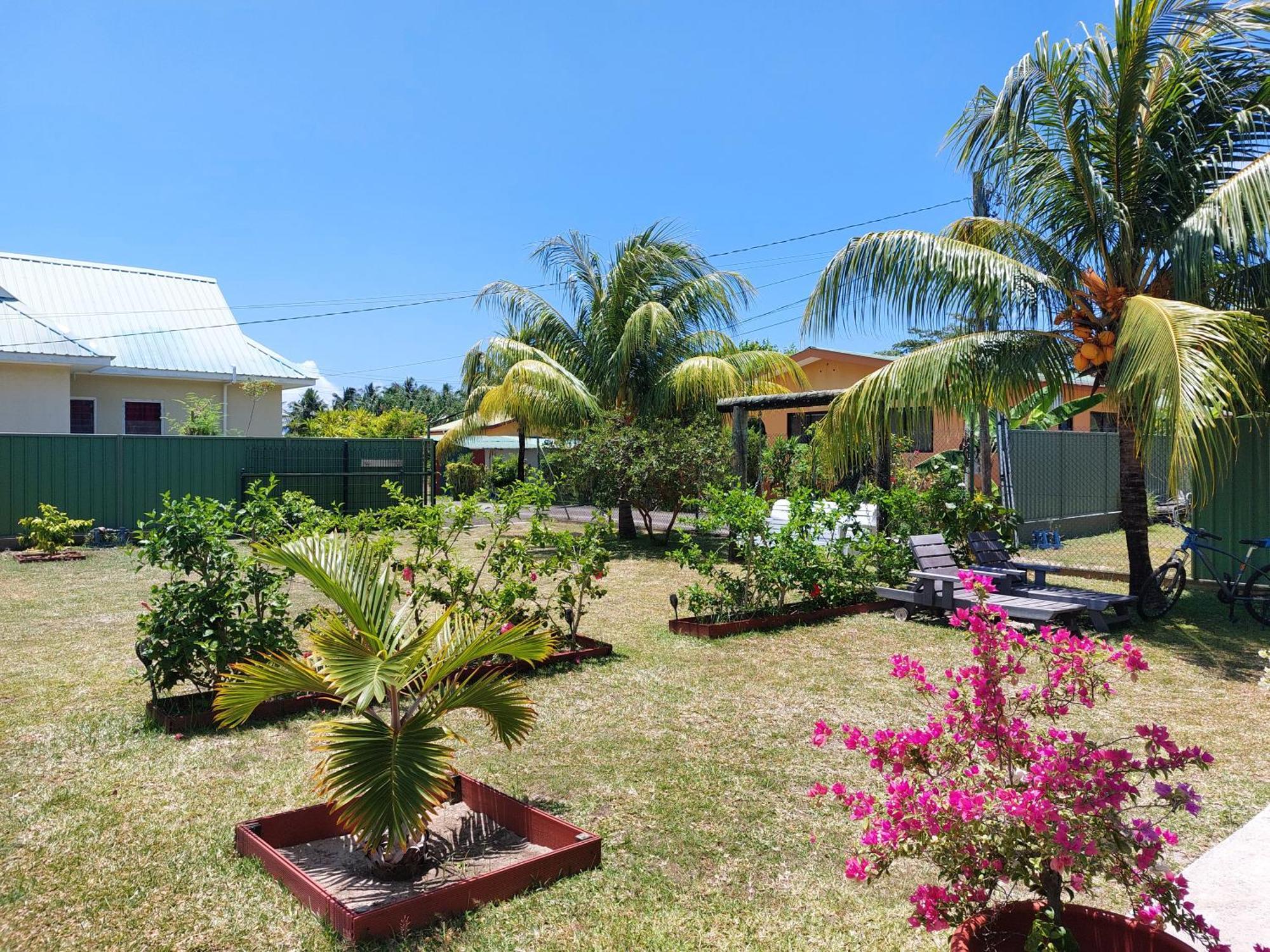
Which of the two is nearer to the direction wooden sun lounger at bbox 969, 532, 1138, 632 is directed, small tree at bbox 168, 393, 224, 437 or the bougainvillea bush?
the bougainvillea bush

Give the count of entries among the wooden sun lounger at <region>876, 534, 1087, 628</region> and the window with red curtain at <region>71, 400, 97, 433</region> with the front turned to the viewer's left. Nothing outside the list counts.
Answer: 0

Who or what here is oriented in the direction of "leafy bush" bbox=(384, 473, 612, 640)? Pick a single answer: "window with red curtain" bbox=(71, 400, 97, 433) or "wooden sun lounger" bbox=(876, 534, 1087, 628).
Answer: the window with red curtain

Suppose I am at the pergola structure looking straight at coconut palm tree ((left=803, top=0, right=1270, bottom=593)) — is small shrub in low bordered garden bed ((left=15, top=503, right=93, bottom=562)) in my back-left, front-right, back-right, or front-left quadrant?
back-right

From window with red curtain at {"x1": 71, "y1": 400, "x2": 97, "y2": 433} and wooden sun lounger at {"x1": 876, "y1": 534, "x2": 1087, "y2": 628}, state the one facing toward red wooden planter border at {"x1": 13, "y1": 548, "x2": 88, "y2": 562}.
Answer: the window with red curtain

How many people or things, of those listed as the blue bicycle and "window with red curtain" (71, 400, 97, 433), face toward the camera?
1

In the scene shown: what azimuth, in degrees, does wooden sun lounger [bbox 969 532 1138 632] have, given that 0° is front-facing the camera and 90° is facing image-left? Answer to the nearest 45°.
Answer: approximately 315°

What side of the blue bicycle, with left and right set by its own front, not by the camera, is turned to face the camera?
left

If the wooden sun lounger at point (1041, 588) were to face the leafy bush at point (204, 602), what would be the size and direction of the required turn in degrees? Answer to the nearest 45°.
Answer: approximately 90° to its right

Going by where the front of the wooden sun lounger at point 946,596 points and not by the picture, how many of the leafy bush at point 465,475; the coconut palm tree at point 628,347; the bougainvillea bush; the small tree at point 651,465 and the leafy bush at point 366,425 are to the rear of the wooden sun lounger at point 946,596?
4

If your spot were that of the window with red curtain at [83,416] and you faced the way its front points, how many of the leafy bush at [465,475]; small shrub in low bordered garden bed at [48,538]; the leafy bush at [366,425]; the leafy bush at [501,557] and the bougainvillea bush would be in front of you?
3

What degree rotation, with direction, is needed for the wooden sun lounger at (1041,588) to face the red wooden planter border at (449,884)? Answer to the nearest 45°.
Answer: approximately 45° to its right

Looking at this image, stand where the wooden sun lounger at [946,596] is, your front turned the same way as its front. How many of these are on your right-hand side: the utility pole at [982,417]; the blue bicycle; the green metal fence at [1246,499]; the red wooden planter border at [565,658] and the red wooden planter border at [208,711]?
2

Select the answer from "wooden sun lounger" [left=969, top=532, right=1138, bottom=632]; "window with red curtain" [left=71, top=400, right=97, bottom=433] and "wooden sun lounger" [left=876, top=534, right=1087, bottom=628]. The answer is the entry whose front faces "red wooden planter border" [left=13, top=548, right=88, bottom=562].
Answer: the window with red curtain
